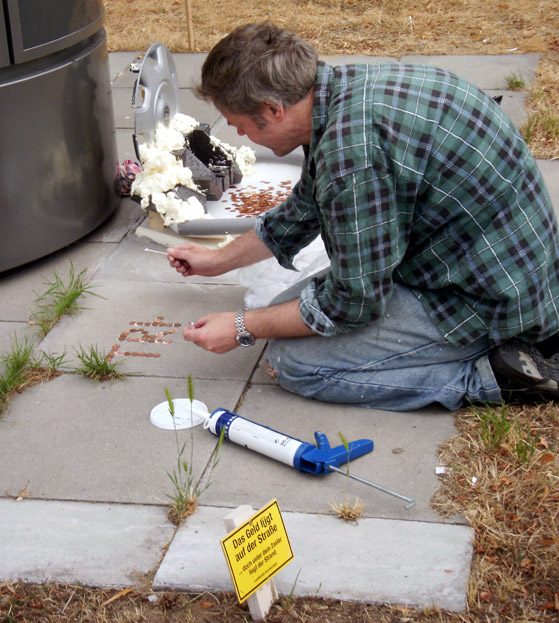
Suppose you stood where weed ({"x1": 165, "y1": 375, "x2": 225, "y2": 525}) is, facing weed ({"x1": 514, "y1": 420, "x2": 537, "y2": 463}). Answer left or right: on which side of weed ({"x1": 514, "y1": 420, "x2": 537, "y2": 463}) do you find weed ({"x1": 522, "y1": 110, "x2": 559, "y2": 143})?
left

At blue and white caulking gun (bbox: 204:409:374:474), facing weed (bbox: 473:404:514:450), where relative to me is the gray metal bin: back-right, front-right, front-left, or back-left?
back-left

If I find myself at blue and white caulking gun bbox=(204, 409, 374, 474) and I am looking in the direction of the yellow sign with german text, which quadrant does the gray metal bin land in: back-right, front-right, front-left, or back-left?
back-right

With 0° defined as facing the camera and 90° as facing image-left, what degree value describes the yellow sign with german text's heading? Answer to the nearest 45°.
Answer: approximately 315°

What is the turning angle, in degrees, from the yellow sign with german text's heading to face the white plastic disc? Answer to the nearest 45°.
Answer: approximately 135° to its left

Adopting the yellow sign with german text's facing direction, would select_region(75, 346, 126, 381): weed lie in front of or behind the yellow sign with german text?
behind

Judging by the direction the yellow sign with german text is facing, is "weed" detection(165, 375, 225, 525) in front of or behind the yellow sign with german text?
behind

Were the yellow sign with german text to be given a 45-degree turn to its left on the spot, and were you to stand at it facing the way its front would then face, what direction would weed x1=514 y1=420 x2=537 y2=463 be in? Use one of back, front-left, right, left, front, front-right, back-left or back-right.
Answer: front-left

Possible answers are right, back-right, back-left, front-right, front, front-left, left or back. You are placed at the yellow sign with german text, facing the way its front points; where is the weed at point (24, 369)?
back

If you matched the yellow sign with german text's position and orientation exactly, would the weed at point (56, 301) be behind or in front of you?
behind

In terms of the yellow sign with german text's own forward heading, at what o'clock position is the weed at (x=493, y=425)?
The weed is roughly at 9 o'clock from the yellow sign with german text.
